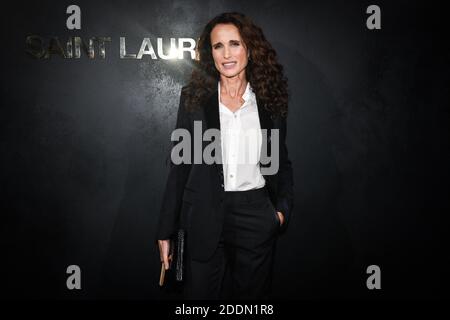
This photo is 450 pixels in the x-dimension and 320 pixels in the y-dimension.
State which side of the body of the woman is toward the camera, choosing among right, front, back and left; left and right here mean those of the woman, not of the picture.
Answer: front

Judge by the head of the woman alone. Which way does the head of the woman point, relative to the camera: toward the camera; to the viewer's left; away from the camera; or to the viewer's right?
toward the camera
